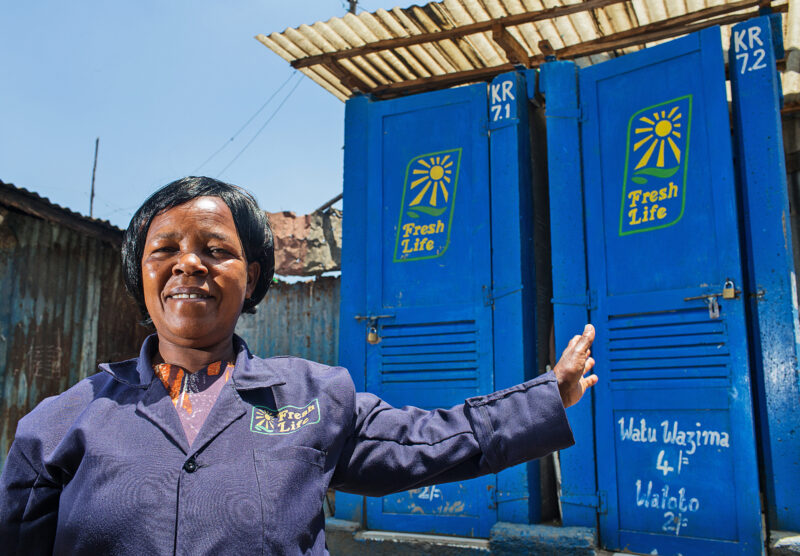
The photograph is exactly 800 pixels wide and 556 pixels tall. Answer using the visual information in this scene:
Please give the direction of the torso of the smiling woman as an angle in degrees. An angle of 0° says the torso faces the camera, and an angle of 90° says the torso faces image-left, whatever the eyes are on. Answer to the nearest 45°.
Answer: approximately 0°

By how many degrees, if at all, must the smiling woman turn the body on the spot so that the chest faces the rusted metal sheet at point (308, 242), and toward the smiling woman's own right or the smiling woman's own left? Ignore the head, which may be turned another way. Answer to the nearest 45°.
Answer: approximately 180°

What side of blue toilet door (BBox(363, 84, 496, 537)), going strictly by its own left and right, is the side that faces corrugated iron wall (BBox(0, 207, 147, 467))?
right

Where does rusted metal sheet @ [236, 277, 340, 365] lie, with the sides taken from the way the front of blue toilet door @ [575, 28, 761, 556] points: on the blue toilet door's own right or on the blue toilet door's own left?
on the blue toilet door's own right

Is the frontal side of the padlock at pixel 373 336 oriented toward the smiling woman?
yes

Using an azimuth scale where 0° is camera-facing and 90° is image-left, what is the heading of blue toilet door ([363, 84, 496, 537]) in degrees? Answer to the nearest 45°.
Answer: approximately 45°

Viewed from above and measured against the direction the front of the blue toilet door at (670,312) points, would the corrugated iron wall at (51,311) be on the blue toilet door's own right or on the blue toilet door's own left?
on the blue toilet door's own right

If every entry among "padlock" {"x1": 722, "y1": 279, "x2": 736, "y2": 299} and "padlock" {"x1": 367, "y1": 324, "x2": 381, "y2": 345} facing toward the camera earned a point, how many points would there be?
2

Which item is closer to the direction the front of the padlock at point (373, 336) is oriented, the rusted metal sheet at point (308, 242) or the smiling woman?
the smiling woman

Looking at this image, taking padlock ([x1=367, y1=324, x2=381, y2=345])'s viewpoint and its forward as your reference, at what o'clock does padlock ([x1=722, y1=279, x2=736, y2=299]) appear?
padlock ([x1=722, y1=279, x2=736, y2=299]) is roughly at 10 o'clock from padlock ([x1=367, y1=324, x2=381, y2=345]).
